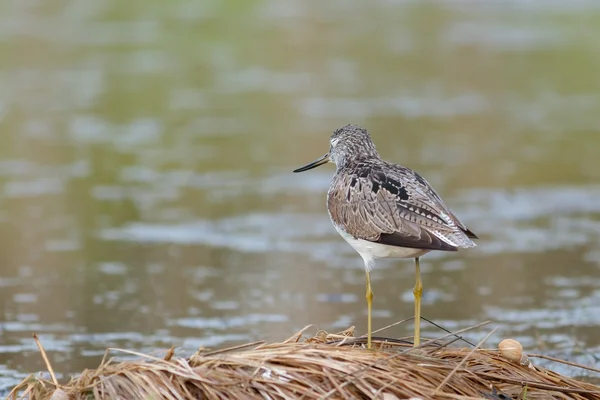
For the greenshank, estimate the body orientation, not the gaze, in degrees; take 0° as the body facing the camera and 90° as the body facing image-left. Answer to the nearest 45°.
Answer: approximately 135°
